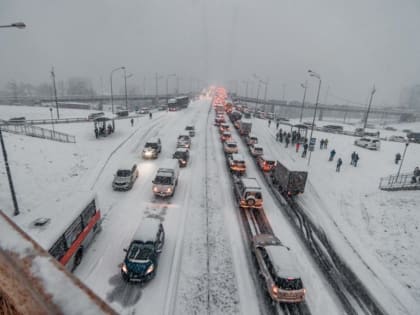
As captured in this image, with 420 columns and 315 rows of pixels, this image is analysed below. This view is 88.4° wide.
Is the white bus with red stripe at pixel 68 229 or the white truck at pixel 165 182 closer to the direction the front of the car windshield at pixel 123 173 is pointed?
the white bus with red stripe

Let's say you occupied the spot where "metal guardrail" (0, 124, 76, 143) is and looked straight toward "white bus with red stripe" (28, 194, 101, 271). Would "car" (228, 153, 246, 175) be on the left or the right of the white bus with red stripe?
left

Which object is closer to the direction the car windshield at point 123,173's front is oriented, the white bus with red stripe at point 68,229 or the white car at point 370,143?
the white bus with red stripe

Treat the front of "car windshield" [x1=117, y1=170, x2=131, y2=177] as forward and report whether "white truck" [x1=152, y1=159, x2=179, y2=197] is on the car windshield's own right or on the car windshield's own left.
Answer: on the car windshield's own left

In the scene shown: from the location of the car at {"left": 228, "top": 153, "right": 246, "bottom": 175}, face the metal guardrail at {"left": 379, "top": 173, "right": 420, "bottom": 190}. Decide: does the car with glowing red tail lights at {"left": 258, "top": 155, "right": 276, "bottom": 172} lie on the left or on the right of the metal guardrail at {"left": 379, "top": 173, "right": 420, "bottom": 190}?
left

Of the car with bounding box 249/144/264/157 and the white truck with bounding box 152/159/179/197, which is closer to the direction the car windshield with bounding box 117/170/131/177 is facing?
the white truck

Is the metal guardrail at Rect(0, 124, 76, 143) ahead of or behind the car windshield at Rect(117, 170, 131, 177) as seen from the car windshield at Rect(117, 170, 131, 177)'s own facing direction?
behind

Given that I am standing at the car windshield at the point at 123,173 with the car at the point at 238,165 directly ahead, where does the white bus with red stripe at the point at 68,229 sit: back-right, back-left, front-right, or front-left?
back-right

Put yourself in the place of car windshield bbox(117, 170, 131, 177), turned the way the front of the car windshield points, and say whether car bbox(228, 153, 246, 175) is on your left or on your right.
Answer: on your left

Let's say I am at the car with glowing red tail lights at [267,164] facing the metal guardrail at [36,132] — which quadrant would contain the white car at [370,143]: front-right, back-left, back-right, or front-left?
back-right

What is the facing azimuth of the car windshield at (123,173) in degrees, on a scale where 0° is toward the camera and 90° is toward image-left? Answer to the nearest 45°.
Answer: approximately 0°

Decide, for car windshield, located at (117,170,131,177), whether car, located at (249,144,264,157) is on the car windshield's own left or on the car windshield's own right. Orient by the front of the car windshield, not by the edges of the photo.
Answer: on the car windshield's own left
